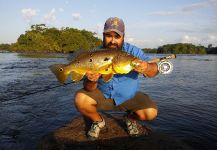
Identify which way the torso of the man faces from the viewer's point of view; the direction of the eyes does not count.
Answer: toward the camera

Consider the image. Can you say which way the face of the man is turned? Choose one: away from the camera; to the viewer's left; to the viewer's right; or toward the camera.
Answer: toward the camera
